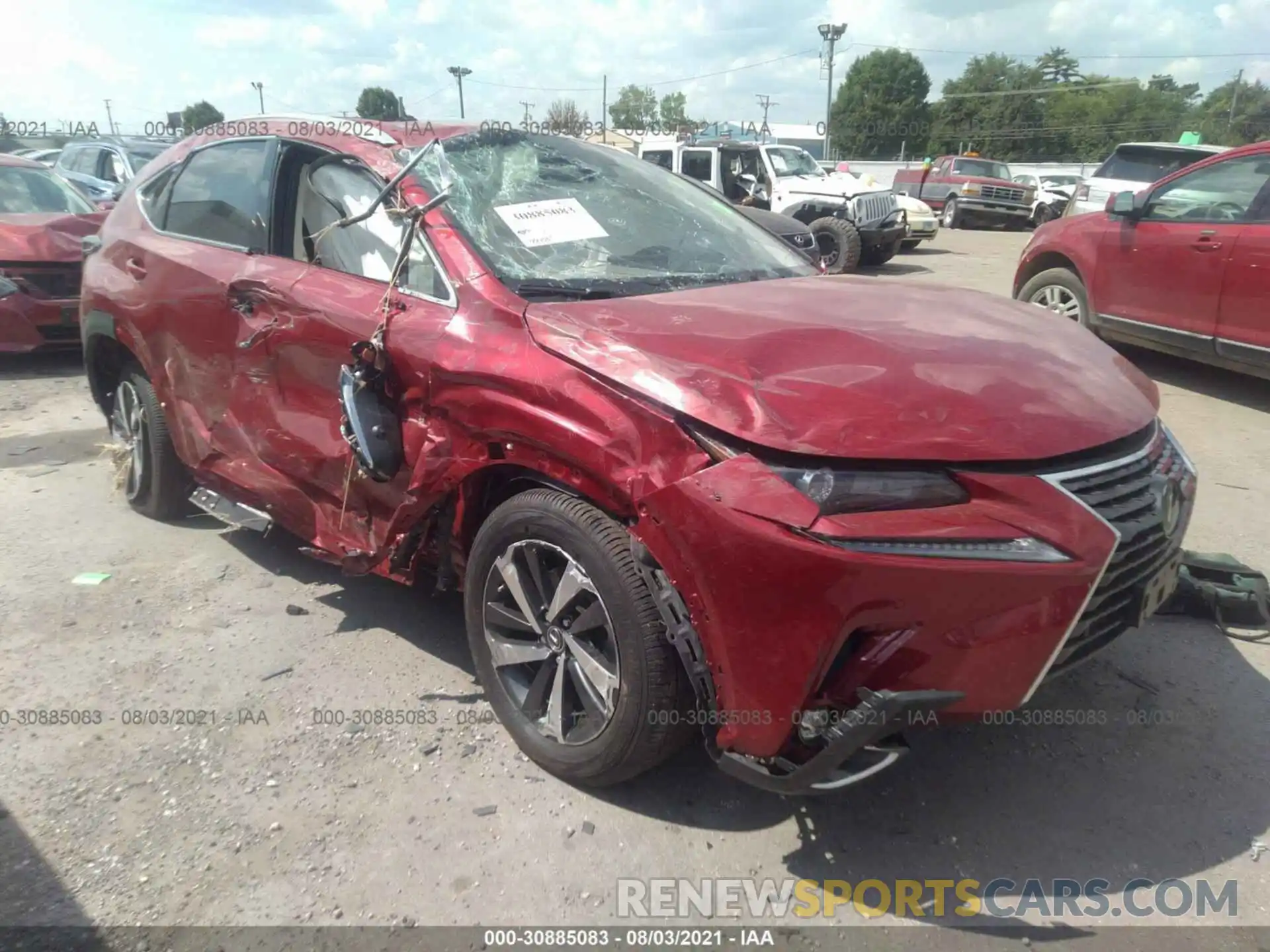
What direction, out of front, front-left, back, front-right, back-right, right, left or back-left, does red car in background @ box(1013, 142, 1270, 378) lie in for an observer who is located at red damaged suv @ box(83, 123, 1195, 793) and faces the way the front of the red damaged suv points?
left

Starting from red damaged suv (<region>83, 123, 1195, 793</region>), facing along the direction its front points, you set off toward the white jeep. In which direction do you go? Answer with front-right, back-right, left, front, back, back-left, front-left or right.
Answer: back-left

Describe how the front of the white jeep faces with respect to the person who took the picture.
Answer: facing the viewer and to the right of the viewer

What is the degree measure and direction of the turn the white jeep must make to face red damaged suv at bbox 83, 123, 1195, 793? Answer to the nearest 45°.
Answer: approximately 45° to its right

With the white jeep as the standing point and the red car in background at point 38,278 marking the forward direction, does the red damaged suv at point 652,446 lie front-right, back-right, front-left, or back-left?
front-left

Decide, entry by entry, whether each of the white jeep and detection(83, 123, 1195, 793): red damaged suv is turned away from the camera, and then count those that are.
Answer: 0

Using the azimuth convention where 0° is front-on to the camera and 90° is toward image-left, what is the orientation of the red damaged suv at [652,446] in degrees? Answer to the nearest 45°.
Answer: approximately 315°

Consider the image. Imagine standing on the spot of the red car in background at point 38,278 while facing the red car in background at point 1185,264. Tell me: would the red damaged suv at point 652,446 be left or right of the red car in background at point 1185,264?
right

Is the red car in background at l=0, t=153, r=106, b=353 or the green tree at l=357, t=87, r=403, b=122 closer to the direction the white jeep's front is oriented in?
the red car in background

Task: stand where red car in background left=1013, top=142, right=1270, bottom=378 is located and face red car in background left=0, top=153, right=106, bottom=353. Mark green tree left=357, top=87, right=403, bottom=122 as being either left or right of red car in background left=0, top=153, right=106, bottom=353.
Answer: right

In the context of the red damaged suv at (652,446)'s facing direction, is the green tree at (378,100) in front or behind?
behind
